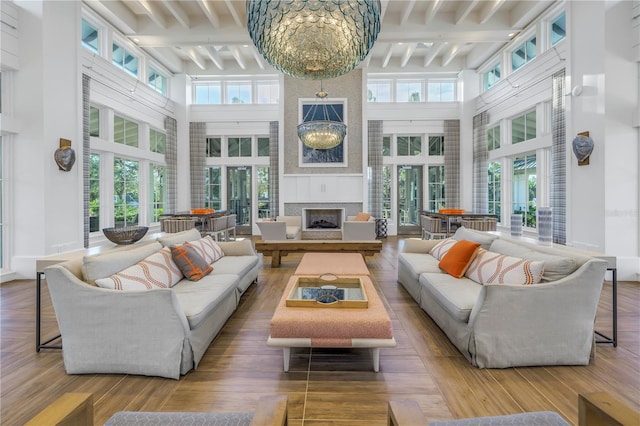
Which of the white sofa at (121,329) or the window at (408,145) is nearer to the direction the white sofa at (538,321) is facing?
the white sofa

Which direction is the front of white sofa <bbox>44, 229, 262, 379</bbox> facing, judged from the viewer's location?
facing the viewer and to the right of the viewer

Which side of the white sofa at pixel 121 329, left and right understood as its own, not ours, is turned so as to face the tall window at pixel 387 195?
left

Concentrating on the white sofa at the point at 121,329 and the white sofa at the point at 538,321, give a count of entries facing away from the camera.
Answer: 0

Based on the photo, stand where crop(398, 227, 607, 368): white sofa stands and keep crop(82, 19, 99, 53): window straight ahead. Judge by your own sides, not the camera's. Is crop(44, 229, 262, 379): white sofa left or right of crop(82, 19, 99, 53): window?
left

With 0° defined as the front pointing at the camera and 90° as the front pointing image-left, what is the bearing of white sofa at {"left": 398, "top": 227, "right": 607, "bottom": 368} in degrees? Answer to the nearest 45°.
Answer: approximately 45°

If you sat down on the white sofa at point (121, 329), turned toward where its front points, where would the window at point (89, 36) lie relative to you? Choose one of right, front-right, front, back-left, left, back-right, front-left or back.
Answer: back-left

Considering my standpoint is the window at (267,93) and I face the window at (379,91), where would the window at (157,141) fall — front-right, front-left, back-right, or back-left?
back-right
